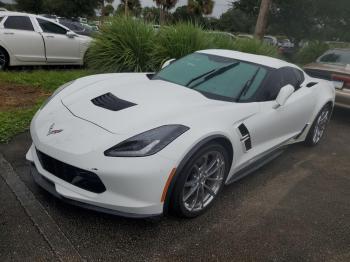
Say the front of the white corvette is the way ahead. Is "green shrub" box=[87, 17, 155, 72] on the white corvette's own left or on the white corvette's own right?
on the white corvette's own right

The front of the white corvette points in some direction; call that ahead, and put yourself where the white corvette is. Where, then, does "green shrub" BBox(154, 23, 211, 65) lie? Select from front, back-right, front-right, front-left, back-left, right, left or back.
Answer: back-right

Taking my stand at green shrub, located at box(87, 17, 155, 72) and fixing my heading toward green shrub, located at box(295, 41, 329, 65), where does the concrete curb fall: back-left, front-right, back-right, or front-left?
back-right
